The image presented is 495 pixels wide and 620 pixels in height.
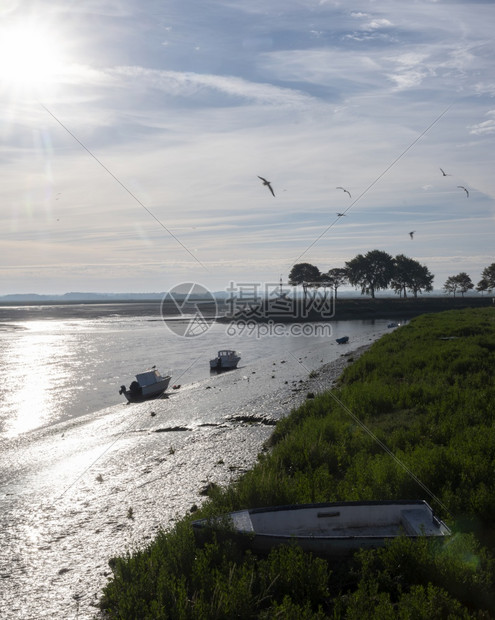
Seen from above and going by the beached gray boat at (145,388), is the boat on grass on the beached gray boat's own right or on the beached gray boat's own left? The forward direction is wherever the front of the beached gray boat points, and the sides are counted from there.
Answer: on the beached gray boat's own right

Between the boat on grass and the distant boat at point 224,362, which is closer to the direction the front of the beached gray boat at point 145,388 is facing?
the distant boat

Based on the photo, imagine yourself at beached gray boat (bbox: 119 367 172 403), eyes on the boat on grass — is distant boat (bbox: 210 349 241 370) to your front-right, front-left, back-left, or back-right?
back-left

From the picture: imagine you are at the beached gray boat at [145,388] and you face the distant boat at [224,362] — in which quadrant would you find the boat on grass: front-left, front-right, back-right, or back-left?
back-right

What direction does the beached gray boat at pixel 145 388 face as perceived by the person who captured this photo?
facing away from the viewer and to the right of the viewer

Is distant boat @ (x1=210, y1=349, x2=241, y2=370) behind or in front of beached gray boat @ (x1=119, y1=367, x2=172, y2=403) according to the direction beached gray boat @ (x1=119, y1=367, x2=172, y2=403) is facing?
in front
